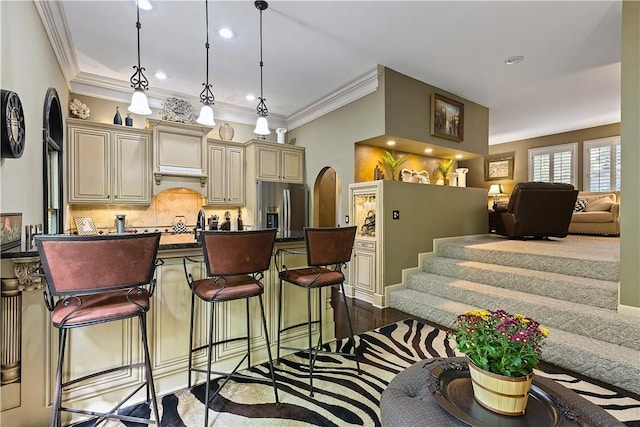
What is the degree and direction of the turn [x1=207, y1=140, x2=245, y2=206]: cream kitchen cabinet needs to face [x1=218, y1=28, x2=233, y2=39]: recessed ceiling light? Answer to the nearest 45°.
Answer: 0° — it already faces it

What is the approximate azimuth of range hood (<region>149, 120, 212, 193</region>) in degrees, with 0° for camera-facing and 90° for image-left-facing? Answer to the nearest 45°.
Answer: approximately 0°

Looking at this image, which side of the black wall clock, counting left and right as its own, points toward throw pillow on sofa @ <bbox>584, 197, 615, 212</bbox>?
front

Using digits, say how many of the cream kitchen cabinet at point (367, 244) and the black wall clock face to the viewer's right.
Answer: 1

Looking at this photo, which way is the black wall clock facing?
to the viewer's right

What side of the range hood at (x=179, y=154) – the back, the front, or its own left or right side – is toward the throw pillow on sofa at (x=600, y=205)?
left

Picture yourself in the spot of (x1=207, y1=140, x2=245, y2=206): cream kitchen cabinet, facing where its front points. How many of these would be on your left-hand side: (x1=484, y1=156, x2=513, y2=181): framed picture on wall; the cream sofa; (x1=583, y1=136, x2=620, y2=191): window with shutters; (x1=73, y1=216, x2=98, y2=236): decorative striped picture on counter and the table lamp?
4

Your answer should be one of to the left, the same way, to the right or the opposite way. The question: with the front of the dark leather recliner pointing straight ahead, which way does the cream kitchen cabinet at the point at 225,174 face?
the opposite way

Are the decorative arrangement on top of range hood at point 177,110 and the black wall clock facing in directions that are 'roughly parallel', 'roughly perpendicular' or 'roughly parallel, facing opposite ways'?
roughly perpendicular

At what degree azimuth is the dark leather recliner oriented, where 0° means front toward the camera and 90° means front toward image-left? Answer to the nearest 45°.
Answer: approximately 135°

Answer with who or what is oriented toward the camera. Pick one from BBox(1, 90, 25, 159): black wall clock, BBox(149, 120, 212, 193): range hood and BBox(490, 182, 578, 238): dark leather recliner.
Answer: the range hood

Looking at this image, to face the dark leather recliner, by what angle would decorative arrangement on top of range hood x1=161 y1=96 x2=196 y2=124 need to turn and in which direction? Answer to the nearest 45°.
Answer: approximately 45° to its left
